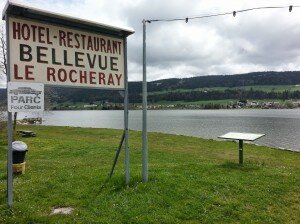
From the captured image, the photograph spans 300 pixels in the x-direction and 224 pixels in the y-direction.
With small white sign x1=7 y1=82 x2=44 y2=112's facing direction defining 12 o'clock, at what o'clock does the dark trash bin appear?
The dark trash bin is roughly at 6 o'clock from the small white sign.

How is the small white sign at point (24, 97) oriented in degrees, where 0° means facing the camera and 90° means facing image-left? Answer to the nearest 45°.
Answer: approximately 0°
